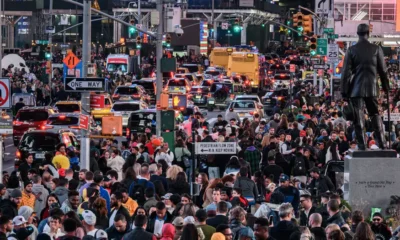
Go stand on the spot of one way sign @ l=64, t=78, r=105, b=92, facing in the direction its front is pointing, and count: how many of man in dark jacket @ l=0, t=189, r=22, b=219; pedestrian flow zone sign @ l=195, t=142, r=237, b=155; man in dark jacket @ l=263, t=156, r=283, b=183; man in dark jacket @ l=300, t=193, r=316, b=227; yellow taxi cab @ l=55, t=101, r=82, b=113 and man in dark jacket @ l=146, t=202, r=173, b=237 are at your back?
1

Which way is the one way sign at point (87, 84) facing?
toward the camera

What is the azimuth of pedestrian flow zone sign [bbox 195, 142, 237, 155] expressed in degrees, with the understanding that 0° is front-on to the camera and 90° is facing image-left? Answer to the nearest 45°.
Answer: approximately 0°

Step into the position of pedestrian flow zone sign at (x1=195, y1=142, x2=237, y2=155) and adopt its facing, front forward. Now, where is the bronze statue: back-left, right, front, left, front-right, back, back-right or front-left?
front-left

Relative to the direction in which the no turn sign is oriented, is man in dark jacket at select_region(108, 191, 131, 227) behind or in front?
in front

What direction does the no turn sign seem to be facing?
toward the camera
